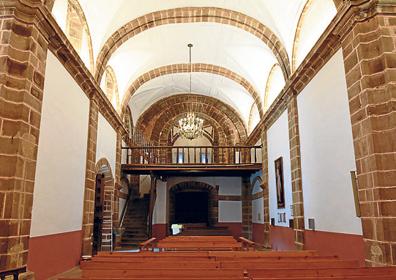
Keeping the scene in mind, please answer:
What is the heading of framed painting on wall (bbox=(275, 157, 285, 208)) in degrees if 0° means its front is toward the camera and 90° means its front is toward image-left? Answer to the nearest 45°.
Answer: approximately 90°

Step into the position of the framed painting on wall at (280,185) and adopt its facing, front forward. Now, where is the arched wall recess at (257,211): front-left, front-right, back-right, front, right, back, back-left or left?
right

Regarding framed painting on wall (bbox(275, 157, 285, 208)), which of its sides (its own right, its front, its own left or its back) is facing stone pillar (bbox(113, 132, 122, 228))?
front

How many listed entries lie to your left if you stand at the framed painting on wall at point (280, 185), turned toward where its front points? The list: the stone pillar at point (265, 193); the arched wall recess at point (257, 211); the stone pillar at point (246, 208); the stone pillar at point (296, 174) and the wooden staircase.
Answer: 1

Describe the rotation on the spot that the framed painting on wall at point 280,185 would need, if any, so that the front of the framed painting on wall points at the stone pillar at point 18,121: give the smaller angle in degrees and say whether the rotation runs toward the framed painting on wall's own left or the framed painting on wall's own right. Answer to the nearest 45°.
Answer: approximately 45° to the framed painting on wall's own left

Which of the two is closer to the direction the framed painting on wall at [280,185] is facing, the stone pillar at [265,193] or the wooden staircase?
the wooden staircase

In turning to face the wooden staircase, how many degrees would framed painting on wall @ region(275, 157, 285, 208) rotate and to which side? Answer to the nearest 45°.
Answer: approximately 45° to its right

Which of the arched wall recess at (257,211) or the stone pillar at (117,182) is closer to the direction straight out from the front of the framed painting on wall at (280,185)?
the stone pillar

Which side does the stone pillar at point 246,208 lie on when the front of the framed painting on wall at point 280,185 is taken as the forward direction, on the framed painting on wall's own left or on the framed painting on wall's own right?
on the framed painting on wall's own right

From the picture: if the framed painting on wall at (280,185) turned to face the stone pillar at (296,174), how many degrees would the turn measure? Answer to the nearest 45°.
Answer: approximately 90° to its left

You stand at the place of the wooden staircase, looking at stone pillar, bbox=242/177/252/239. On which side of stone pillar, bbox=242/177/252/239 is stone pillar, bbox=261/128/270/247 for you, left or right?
right

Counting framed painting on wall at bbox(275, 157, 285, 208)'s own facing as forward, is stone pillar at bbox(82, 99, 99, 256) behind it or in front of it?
in front

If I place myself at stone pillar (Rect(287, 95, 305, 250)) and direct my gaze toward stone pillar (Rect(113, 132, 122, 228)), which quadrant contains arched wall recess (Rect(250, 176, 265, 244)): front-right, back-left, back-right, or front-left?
front-right
